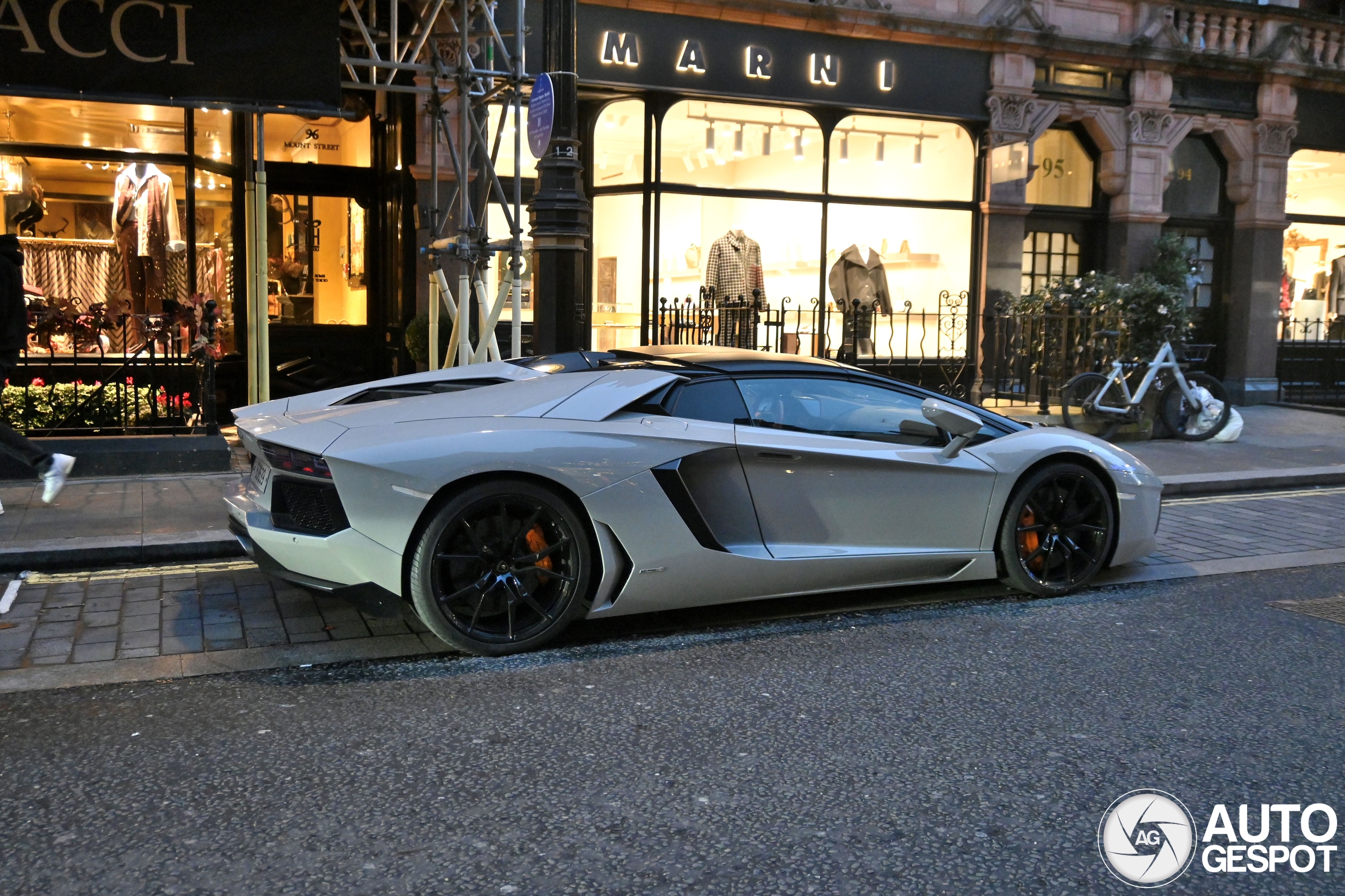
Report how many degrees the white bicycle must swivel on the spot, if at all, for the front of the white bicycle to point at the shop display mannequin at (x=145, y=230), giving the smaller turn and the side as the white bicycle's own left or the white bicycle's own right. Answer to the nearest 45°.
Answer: approximately 180°

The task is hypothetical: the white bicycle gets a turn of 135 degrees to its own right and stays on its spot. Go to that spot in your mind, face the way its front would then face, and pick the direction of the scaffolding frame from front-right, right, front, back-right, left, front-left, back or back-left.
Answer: front

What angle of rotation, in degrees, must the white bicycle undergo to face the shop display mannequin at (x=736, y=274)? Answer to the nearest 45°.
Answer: approximately 180°

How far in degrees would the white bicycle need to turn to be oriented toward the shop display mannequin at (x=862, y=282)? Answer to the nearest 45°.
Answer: approximately 135° to its left

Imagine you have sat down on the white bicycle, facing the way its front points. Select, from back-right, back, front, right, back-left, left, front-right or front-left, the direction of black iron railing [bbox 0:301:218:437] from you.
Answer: back-right

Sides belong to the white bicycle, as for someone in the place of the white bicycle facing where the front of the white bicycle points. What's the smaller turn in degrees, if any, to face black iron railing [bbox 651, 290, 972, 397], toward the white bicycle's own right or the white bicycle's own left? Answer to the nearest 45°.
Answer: approximately 135° to the white bicycle's own left

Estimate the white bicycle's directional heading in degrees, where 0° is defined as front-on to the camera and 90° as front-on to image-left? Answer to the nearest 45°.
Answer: approximately 270°

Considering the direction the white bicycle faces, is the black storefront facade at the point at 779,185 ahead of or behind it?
behind

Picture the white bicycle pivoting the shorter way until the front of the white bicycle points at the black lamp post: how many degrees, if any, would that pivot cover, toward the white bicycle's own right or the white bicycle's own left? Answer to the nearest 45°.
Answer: approximately 135° to the white bicycle's own right

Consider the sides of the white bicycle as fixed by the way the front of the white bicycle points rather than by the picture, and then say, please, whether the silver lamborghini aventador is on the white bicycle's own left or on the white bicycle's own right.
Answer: on the white bicycle's own right
